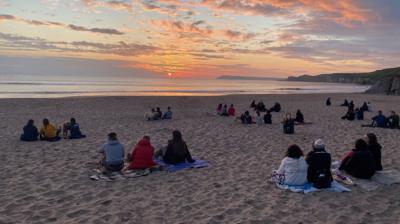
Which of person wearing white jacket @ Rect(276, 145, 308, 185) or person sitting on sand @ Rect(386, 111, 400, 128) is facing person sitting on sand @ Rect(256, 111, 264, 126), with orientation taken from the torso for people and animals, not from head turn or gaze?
the person wearing white jacket

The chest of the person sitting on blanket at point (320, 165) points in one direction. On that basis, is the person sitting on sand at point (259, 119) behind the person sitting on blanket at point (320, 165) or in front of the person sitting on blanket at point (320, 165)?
in front

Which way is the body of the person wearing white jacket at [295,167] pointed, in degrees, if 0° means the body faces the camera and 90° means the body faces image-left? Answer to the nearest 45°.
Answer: approximately 180°

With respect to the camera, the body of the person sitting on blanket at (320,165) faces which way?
away from the camera

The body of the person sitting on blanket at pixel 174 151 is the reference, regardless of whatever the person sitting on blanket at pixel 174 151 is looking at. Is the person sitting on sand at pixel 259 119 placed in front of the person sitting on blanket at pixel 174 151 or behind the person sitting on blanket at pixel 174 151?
in front

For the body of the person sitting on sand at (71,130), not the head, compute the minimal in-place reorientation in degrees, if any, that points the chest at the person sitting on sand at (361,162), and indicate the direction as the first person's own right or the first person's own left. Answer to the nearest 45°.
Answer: approximately 90° to the first person's own right

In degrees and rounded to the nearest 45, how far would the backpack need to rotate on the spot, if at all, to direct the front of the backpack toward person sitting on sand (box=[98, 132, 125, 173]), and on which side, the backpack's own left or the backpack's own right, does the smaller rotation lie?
approximately 90° to the backpack's own right

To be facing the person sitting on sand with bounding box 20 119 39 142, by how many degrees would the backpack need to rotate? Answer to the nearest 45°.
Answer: approximately 90° to its right
